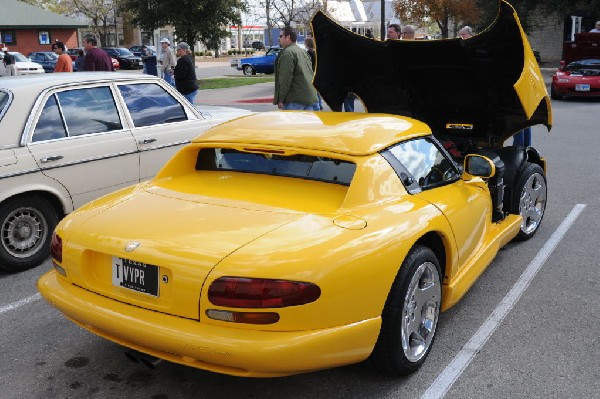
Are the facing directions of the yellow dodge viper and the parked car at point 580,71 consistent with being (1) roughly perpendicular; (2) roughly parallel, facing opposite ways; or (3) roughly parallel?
roughly parallel, facing opposite ways

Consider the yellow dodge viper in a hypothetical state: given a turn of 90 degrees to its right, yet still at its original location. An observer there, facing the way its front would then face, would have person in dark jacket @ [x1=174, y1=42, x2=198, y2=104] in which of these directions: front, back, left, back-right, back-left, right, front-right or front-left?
back-left

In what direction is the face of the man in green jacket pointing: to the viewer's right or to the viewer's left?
to the viewer's left

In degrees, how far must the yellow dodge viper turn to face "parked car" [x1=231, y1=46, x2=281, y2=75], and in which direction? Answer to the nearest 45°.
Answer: approximately 45° to its left

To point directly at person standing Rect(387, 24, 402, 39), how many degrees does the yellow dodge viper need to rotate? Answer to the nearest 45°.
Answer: approximately 45° to its left

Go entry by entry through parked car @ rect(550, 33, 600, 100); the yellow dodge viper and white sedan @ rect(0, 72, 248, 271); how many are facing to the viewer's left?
0

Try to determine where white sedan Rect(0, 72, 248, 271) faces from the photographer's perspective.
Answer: facing away from the viewer and to the right of the viewer

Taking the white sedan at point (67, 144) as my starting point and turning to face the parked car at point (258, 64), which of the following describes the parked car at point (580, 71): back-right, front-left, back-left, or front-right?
front-right

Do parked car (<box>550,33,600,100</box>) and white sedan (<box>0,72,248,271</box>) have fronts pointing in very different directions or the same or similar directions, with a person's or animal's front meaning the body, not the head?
very different directions

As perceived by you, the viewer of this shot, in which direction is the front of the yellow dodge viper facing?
facing away from the viewer and to the right of the viewer

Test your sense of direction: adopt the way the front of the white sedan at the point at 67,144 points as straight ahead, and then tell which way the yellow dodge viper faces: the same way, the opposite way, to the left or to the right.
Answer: the same way

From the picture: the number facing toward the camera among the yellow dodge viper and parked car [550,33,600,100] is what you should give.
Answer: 1

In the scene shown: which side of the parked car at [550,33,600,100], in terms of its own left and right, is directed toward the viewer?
front

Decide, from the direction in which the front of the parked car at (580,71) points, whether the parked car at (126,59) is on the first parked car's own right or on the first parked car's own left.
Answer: on the first parked car's own right

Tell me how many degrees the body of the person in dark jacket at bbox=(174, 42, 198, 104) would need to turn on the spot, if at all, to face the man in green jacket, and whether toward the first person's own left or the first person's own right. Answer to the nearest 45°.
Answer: approximately 135° to the first person's own left
